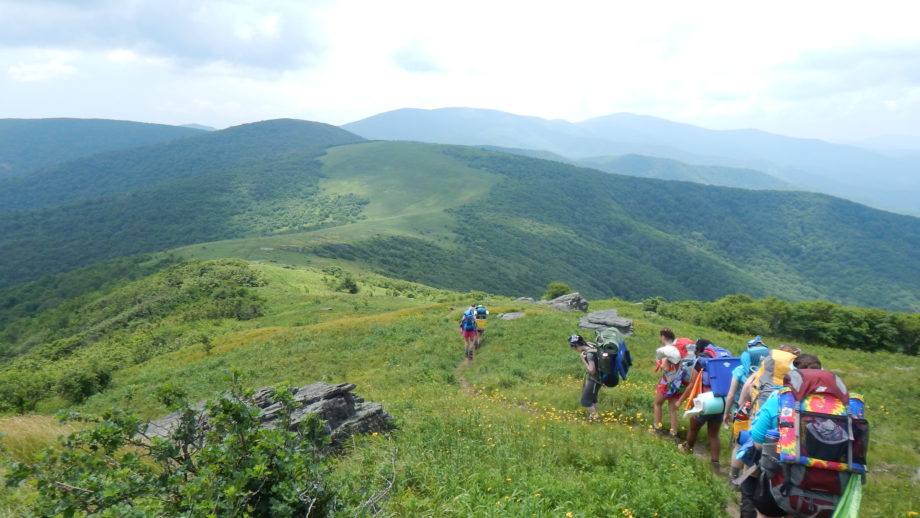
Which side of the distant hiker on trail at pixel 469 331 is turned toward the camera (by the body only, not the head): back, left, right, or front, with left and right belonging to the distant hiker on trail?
back

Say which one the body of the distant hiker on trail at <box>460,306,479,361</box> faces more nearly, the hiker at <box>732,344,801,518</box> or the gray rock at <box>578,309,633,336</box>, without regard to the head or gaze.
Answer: the gray rock

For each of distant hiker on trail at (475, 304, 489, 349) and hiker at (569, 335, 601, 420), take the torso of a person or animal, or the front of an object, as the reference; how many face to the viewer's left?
1

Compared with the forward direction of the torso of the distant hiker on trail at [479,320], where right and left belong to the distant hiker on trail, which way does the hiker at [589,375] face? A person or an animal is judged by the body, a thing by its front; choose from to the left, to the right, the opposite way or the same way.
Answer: to the left

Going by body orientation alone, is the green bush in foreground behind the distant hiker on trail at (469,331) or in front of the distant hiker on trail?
behind

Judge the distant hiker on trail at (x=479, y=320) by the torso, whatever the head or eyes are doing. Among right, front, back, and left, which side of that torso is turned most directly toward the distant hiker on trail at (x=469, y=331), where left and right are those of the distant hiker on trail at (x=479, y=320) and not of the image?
back

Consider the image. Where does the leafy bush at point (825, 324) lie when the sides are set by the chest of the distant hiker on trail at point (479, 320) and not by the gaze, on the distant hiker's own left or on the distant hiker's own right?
on the distant hiker's own right

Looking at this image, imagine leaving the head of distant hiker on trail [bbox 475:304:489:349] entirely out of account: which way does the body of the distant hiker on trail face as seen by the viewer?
away from the camera

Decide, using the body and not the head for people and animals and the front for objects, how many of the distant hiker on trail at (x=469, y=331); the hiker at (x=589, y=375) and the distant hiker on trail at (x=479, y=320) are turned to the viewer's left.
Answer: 1

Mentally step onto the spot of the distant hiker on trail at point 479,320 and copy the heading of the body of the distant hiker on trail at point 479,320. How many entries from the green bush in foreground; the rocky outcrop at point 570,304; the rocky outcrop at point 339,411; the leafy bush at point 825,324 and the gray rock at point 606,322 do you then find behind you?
2

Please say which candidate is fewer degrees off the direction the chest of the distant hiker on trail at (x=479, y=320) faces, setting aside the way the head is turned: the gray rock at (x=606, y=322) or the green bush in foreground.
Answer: the gray rock

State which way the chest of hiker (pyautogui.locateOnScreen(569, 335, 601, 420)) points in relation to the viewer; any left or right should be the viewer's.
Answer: facing to the left of the viewer

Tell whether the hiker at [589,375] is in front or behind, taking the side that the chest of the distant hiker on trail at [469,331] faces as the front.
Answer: behind
